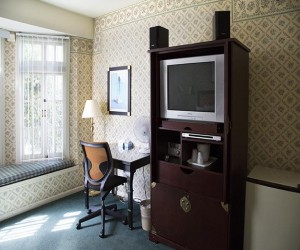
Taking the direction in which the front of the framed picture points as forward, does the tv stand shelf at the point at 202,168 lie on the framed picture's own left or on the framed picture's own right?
on the framed picture's own left

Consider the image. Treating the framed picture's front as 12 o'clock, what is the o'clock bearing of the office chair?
The office chair is roughly at 11 o'clock from the framed picture.

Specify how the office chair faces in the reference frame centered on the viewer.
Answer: facing away from the viewer and to the right of the viewer

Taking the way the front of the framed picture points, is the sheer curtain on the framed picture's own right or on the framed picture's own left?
on the framed picture's own right

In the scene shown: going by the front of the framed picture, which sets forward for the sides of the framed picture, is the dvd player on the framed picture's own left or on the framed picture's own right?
on the framed picture's own left

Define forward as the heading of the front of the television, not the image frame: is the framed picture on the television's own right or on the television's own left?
on the television's own right

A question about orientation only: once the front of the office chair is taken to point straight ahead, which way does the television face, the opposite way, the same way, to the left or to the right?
the opposite way
